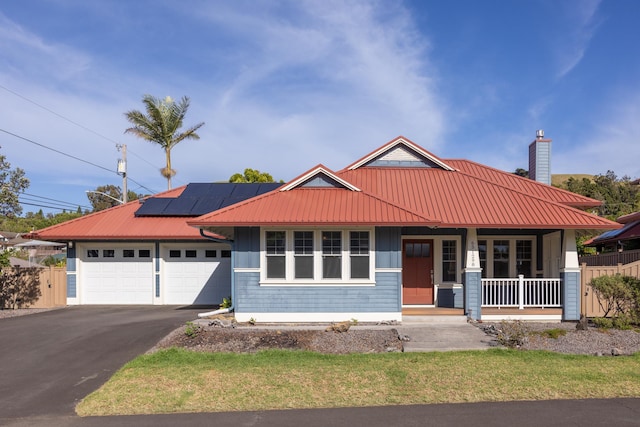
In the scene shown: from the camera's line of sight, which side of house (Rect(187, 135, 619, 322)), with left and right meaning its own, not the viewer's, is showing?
front

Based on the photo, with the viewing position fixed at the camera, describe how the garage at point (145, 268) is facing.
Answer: facing the viewer

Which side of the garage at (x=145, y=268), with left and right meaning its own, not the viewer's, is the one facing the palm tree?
back

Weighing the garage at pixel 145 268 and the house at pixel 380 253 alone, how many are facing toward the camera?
2

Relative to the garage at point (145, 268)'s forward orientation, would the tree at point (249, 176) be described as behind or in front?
behind

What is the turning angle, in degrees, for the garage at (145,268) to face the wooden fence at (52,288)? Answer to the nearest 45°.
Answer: approximately 90° to its right
